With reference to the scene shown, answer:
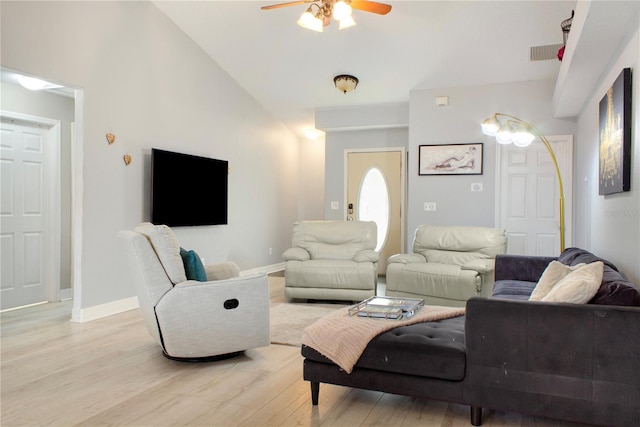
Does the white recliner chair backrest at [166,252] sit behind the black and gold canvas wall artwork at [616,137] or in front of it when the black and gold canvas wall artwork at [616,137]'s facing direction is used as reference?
in front

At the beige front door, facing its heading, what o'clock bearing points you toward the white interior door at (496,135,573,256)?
The white interior door is roughly at 10 o'clock from the beige front door.

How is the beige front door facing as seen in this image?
toward the camera

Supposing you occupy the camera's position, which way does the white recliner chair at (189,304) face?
facing to the right of the viewer

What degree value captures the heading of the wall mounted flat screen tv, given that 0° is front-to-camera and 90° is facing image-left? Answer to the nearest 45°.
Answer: approximately 315°

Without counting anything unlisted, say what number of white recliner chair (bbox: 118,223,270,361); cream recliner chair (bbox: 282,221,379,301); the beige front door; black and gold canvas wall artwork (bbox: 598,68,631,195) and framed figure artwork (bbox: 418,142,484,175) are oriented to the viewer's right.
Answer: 1

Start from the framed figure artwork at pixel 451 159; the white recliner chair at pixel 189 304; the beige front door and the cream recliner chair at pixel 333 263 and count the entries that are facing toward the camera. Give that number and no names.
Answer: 3

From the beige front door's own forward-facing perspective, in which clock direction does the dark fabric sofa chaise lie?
The dark fabric sofa chaise is roughly at 12 o'clock from the beige front door.

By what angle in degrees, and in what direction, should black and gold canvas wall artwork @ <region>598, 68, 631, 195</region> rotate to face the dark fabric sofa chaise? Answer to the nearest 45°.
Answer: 0° — it already faces it

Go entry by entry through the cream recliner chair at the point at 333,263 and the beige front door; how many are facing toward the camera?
2

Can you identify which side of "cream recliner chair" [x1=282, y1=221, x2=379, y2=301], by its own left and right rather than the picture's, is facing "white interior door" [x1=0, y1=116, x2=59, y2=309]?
right

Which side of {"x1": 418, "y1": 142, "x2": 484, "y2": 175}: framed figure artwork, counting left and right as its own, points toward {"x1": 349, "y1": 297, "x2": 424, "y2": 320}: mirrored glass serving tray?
front

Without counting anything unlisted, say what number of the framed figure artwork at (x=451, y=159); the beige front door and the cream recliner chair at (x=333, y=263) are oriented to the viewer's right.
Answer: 0

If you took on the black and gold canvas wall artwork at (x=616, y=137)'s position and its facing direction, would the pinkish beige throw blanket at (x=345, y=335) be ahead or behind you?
ahead

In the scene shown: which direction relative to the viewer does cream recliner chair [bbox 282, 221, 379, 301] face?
toward the camera
